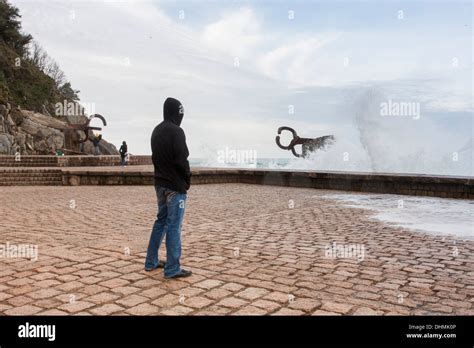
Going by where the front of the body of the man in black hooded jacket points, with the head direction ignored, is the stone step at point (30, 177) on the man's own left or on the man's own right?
on the man's own left

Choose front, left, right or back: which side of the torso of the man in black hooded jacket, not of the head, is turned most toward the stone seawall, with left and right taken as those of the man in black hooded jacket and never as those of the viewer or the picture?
front

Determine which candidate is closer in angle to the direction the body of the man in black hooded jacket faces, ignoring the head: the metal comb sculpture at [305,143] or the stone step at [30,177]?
the metal comb sculpture

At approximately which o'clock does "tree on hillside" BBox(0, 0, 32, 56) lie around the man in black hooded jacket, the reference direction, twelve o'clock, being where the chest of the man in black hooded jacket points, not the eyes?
The tree on hillside is roughly at 10 o'clock from the man in black hooded jacket.

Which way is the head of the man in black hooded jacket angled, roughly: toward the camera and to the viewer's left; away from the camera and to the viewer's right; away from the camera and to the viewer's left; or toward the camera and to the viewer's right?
away from the camera and to the viewer's right

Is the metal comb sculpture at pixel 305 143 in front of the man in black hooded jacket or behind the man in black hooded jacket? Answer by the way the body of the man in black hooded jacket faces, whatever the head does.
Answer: in front

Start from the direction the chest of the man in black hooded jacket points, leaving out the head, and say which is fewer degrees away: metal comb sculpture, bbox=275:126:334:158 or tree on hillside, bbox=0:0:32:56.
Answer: the metal comb sculpture

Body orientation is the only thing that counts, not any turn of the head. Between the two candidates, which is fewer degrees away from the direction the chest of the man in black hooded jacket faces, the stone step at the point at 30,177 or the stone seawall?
the stone seawall

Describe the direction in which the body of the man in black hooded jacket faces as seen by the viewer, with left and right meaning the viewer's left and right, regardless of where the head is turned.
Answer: facing away from the viewer and to the right of the viewer
